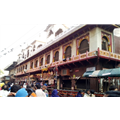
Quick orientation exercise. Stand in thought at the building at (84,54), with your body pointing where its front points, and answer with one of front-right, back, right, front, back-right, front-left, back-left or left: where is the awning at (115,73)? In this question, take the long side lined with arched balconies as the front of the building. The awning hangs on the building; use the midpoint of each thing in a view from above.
front-left

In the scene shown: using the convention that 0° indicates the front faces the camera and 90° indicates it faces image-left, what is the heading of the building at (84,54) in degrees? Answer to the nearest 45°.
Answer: approximately 45°

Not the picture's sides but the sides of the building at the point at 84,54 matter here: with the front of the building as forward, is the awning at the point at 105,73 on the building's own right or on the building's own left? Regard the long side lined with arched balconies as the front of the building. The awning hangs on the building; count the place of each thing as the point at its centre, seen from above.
on the building's own left
